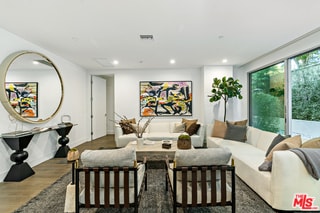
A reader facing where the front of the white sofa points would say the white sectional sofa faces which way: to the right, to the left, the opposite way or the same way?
to the right

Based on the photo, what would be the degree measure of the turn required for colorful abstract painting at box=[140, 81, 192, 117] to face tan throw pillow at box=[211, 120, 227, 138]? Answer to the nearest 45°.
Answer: approximately 45° to its left

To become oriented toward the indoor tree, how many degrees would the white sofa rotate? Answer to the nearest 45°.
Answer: approximately 90° to its left

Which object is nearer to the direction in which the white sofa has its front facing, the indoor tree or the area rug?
the area rug

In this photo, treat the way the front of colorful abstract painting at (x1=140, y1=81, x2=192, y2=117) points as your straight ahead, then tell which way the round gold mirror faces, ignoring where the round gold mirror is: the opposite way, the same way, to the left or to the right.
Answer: to the left

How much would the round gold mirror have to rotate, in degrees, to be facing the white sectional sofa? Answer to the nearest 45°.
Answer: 0° — it already faces it

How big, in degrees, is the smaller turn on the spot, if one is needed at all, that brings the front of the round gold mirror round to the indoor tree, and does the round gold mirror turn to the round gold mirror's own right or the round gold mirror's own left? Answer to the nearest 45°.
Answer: approximately 45° to the round gold mirror's own left

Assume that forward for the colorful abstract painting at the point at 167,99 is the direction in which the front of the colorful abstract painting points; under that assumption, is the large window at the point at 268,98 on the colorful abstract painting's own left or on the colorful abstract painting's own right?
on the colorful abstract painting's own left

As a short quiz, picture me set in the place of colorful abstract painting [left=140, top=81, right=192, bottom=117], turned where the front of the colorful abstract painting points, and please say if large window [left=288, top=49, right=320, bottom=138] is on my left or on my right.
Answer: on my left

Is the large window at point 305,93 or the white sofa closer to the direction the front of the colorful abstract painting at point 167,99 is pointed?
the white sofa

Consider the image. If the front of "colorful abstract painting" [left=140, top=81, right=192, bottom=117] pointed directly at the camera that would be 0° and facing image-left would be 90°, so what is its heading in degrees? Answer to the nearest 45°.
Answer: approximately 0°
